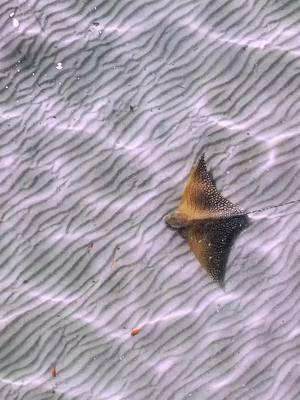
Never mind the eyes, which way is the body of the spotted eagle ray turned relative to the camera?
to the viewer's left
